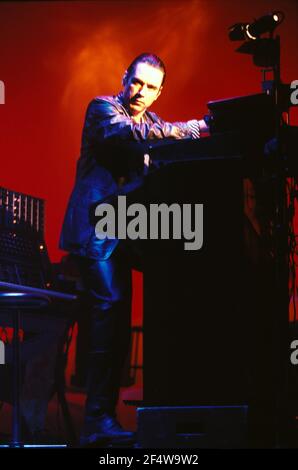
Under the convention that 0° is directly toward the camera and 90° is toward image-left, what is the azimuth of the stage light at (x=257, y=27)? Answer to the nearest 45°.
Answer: approximately 90°

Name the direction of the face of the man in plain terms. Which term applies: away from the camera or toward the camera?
toward the camera
